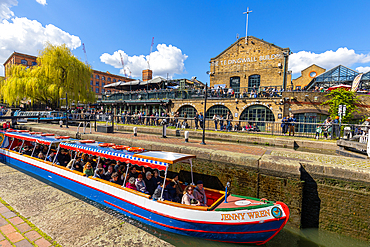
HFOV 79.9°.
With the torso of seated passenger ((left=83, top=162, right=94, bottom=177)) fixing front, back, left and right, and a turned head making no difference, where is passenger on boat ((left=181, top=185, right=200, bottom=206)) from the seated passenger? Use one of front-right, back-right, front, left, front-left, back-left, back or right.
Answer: front

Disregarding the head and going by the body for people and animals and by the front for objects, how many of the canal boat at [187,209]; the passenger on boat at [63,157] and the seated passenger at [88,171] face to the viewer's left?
0

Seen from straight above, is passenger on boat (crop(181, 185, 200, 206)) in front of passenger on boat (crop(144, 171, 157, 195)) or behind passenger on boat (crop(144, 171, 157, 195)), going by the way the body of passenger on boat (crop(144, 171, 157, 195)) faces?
in front

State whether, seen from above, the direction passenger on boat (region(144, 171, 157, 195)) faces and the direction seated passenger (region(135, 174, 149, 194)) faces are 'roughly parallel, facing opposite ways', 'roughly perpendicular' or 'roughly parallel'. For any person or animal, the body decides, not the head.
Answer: roughly parallel

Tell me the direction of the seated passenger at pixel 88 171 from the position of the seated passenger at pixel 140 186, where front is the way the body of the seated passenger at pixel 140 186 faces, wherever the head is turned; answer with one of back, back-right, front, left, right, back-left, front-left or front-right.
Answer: back

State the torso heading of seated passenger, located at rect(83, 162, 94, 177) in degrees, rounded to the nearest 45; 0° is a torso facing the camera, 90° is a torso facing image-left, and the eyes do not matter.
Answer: approximately 315°

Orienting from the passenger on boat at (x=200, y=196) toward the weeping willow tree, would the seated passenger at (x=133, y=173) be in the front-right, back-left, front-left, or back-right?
front-left

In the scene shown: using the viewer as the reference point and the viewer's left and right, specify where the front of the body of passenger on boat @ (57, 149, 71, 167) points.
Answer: facing the viewer and to the right of the viewer

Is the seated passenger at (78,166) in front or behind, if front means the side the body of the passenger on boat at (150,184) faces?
behind

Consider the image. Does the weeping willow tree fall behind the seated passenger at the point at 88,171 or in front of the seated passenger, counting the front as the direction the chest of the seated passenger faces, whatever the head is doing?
behind

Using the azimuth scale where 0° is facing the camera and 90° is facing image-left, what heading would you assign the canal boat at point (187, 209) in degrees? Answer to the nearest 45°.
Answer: approximately 315°

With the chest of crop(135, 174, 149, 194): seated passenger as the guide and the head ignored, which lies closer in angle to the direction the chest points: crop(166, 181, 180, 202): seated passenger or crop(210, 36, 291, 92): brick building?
the seated passenger

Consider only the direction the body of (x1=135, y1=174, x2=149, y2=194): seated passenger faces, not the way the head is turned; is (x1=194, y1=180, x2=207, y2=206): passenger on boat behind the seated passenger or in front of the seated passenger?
in front
